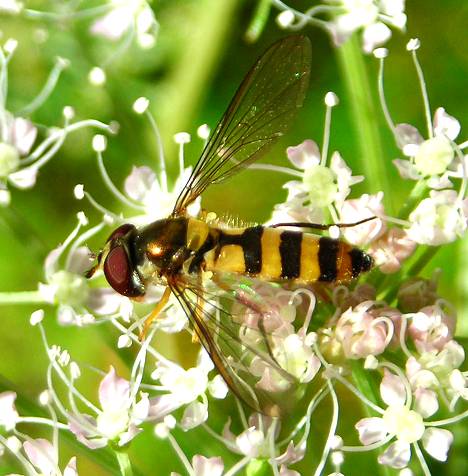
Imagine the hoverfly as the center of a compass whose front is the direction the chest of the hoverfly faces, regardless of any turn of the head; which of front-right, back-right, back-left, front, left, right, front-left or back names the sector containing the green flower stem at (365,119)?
back-right

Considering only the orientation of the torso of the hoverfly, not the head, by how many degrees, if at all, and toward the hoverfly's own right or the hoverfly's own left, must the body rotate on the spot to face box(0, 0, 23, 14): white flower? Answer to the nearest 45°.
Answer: approximately 45° to the hoverfly's own right

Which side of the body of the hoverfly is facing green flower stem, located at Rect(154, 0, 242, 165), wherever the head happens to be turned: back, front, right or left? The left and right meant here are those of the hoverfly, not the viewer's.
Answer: right

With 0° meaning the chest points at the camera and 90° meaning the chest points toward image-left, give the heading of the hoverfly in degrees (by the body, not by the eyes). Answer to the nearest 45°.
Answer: approximately 90°

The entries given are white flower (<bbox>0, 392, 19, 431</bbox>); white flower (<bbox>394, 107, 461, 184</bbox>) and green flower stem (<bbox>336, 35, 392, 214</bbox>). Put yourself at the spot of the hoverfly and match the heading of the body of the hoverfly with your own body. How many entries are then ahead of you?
1

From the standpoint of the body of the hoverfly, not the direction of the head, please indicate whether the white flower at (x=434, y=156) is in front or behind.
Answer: behind

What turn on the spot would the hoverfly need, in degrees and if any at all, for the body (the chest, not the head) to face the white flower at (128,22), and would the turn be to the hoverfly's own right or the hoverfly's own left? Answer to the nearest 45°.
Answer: approximately 90° to the hoverfly's own right
